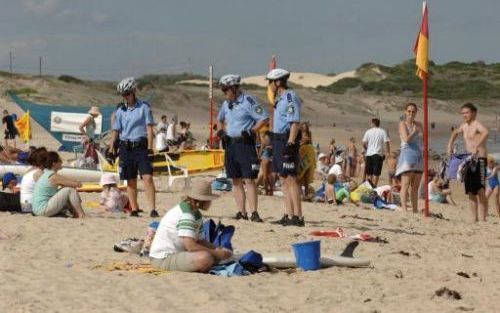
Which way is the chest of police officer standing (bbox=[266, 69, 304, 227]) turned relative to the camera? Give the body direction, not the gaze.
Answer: to the viewer's left

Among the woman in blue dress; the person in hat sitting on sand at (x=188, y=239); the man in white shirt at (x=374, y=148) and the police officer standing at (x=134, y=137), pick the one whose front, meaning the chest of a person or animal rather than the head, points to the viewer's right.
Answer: the person in hat sitting on sand

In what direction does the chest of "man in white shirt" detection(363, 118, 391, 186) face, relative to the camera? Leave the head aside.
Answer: away from the camera

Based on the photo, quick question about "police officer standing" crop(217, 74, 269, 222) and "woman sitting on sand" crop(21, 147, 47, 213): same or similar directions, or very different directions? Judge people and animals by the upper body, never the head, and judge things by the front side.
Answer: very different directions

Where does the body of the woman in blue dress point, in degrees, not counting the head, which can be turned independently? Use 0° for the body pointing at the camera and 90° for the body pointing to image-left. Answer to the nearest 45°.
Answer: approximately 0°

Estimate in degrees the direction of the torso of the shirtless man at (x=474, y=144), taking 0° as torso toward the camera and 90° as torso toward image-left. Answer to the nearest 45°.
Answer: approximately 45°

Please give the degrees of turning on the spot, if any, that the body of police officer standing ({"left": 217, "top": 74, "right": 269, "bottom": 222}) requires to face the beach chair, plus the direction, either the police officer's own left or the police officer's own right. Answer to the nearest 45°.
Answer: approximately 135° to the police officer's own right

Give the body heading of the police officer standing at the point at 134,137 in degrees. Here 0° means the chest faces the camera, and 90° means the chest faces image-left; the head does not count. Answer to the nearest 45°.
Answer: approximately 0°

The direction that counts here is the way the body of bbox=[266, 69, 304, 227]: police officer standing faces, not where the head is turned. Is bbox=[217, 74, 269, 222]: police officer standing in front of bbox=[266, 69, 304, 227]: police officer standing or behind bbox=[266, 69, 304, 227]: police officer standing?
in front

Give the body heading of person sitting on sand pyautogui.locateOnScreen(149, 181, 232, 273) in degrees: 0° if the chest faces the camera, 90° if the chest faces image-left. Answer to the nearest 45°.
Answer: approximately 270°
